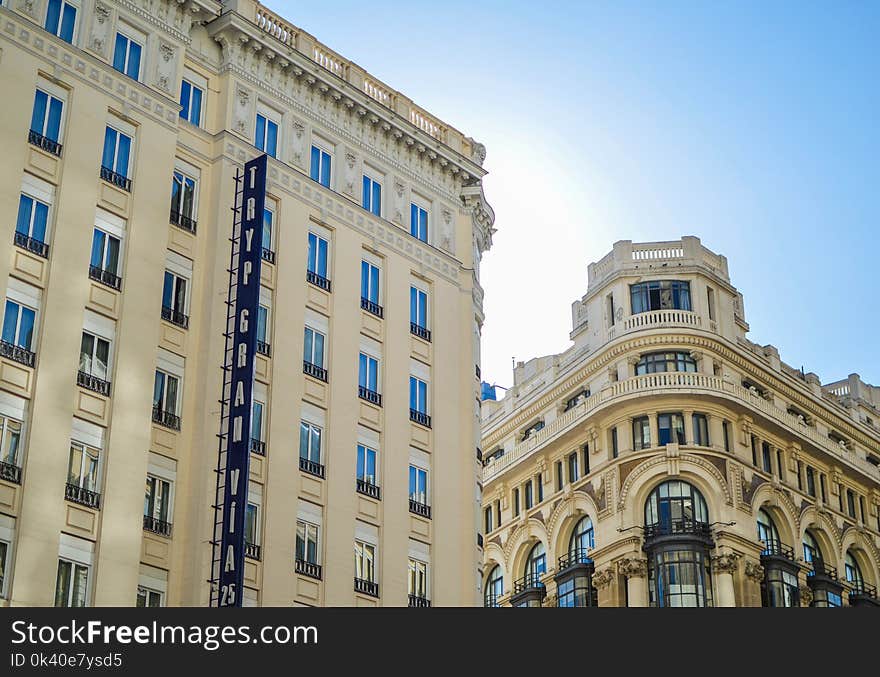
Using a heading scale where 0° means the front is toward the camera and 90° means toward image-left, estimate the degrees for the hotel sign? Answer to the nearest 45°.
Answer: approximately 45°
